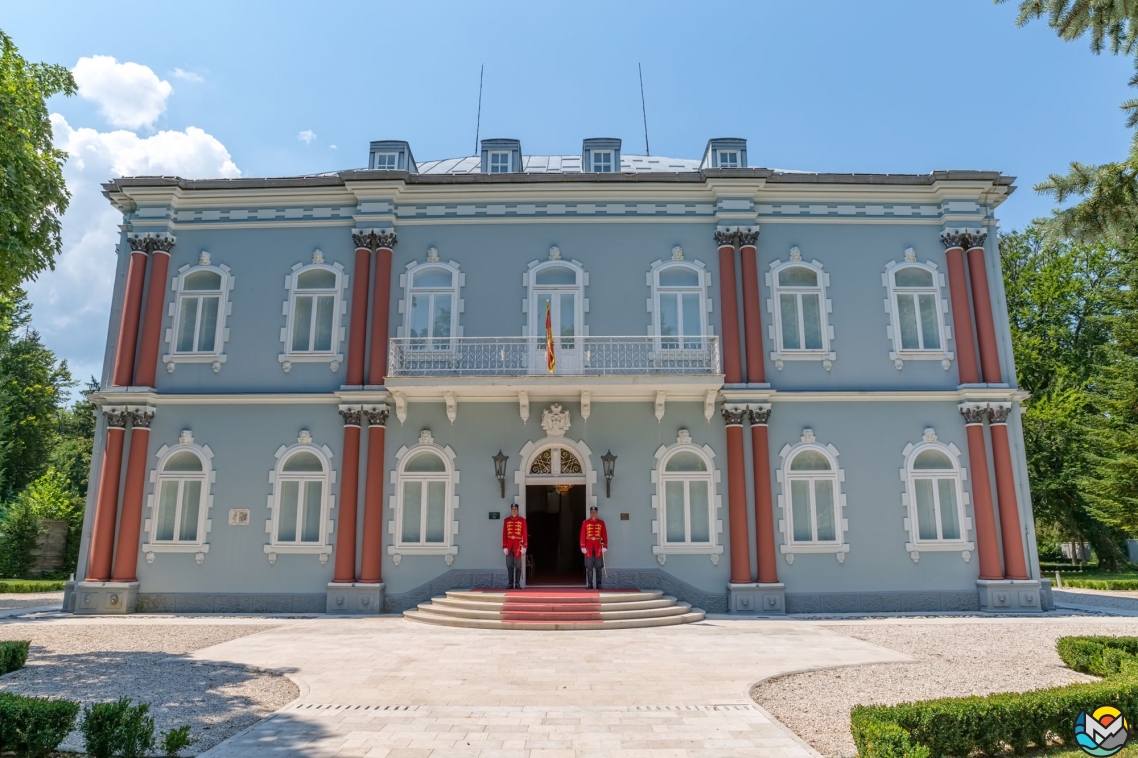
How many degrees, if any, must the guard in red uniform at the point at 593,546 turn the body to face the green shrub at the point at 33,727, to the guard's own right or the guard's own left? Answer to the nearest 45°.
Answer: approximately 45° to the guard's own right

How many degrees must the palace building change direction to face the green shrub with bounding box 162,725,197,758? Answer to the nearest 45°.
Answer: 0° — it already faces it

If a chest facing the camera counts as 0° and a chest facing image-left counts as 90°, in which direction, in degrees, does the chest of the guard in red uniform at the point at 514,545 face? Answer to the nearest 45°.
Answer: approximately 0°

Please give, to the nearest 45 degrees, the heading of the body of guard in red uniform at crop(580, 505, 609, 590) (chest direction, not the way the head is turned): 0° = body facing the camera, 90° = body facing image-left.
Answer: approximately 0°

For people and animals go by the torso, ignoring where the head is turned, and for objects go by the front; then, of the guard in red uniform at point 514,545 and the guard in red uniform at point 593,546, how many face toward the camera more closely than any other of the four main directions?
2

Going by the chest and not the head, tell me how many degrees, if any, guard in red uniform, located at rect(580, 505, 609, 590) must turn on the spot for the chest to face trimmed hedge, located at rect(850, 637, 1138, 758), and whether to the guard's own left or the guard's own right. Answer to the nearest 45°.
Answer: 0° — they already face it
